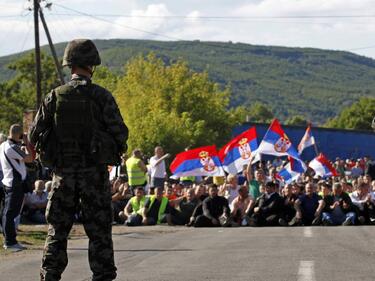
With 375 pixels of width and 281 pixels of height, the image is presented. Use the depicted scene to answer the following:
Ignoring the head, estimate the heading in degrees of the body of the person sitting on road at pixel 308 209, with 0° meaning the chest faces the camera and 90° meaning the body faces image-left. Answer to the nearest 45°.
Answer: approximately 0°

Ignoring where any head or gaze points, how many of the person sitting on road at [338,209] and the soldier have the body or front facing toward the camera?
1

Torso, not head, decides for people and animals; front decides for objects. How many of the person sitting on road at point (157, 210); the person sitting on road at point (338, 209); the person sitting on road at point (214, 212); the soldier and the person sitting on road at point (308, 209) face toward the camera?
4

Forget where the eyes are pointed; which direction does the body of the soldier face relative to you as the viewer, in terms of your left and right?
facing away from the viewer

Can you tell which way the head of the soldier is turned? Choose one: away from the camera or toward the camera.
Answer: away from the camera

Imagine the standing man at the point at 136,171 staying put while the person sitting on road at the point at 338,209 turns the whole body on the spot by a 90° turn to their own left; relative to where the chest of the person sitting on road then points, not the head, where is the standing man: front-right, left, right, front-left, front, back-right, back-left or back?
back
